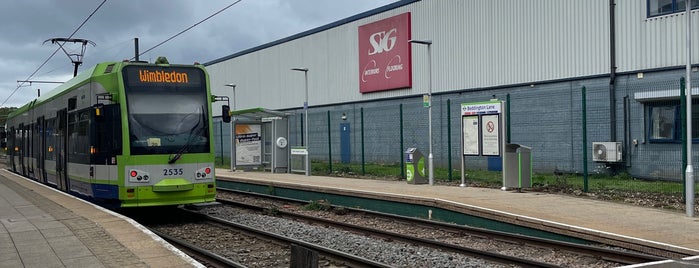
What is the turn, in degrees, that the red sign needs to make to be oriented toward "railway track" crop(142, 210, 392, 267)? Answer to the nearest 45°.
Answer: approximately 45° to its left

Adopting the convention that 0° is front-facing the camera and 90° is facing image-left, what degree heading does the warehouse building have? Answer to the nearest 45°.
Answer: approximately 45°

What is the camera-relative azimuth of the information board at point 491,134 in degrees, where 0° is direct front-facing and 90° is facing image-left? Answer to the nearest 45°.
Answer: approximately 45°

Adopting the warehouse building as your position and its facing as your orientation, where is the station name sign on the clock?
The station name sign is roughly at 11 o'clock from the warehouse building.

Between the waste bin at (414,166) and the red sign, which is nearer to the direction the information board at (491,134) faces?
the waste bin

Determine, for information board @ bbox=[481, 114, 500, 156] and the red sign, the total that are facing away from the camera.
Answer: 0

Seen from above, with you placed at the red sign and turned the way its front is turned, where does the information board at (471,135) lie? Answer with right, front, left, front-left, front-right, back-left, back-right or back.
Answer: front-left

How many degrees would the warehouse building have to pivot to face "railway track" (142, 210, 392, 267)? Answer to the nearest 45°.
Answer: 0° — it already faces it

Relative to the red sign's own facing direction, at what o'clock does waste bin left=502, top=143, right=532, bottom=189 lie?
The waste bin is roughly at 10 o'clock from the red sign.

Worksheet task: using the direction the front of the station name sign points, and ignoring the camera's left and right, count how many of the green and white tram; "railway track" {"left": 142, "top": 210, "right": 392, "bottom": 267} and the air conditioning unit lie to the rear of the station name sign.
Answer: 1

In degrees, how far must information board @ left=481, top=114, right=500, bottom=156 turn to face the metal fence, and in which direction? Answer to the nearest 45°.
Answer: approximately 180°
